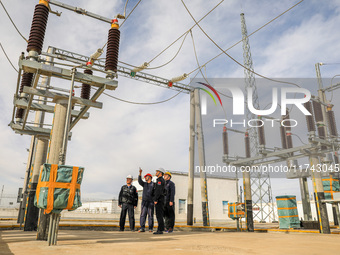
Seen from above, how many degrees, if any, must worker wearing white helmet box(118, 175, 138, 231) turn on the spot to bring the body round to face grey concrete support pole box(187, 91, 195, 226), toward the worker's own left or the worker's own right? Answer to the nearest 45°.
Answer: approximately 135° to the worker's own left

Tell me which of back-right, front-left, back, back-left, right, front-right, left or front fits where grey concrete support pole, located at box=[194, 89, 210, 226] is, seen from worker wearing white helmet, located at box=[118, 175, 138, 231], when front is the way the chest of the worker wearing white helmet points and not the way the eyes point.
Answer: back-left

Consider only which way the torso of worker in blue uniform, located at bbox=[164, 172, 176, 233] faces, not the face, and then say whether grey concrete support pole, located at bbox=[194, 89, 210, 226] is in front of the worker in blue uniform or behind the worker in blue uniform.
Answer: behind

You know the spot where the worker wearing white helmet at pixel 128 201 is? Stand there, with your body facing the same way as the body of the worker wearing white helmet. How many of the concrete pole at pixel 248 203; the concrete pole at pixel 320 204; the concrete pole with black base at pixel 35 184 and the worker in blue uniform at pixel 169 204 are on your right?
1

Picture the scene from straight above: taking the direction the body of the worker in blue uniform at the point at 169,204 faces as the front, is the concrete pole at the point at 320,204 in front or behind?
behind

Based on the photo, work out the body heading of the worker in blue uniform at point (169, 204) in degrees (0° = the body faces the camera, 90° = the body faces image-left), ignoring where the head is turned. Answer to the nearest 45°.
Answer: approximately 45°

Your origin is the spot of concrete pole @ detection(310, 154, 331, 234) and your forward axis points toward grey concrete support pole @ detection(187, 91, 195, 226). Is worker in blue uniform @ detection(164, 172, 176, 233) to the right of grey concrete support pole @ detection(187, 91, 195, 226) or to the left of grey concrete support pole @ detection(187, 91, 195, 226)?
left

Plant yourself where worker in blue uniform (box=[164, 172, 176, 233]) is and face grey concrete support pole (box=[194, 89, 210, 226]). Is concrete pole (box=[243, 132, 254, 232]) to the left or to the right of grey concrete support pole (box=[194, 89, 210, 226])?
right

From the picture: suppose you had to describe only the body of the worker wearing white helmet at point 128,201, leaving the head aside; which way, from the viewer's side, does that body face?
toward the camera

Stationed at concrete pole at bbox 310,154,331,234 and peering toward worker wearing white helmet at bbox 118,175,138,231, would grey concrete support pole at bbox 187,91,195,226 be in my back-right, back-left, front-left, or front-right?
front-right

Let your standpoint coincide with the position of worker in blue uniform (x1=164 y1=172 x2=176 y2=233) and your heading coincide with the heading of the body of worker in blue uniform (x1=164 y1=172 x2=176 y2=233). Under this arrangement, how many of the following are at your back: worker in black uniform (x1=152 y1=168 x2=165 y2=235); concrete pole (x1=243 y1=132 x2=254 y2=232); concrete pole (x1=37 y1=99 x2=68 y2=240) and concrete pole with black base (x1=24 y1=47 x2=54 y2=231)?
1
